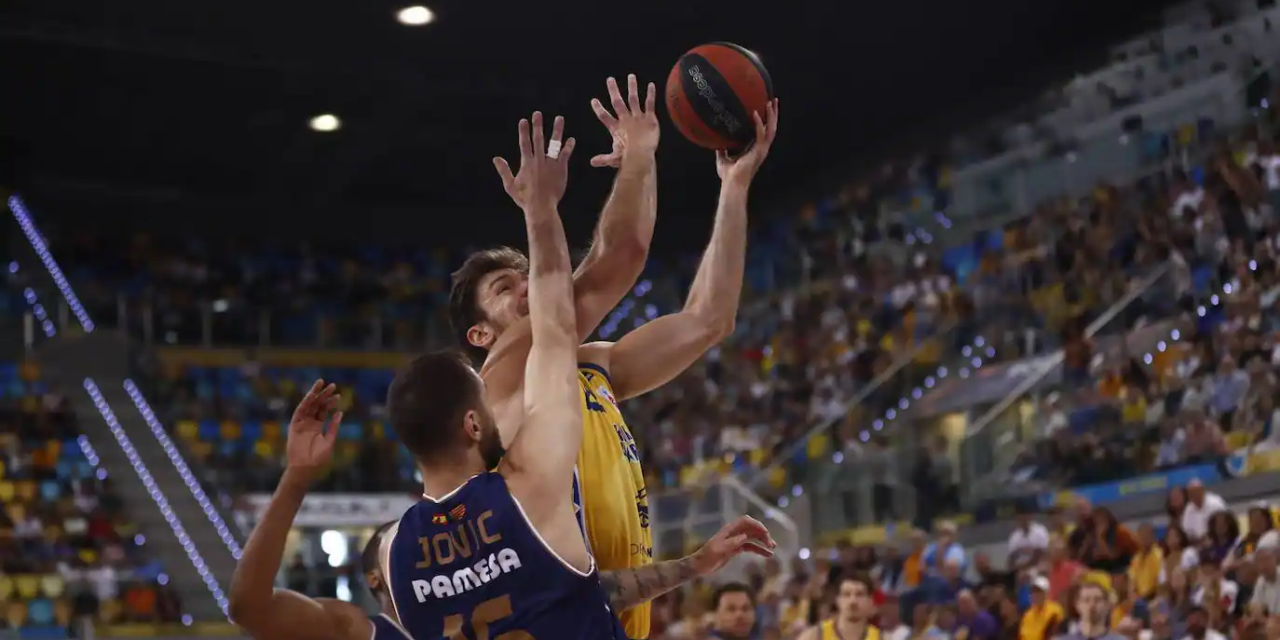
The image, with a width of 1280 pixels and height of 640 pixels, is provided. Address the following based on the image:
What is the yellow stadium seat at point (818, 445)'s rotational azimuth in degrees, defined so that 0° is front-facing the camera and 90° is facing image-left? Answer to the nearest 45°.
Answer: approximately 45°

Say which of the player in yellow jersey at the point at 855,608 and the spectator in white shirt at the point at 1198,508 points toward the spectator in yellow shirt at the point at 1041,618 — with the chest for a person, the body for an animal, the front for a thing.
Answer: the spectator in white shirt

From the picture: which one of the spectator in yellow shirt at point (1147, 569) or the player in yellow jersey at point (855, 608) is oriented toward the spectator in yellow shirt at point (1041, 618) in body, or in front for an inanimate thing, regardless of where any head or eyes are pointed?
the spectator in yellow shirt at point (1147, 569)

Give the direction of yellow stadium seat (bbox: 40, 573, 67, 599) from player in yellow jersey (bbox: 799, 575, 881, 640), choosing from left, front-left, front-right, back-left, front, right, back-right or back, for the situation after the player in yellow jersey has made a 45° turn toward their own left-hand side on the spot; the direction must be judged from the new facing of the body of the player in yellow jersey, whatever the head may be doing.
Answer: back

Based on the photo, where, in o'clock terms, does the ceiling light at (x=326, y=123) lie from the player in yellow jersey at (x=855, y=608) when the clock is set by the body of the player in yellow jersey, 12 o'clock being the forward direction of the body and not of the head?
The ceiling light is roughly at 5 o'clock from the player in yellow jersey.

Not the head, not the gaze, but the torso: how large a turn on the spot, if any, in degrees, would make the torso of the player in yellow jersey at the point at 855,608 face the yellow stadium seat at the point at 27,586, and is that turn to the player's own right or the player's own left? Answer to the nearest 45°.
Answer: approximately 135° to the player's own right
